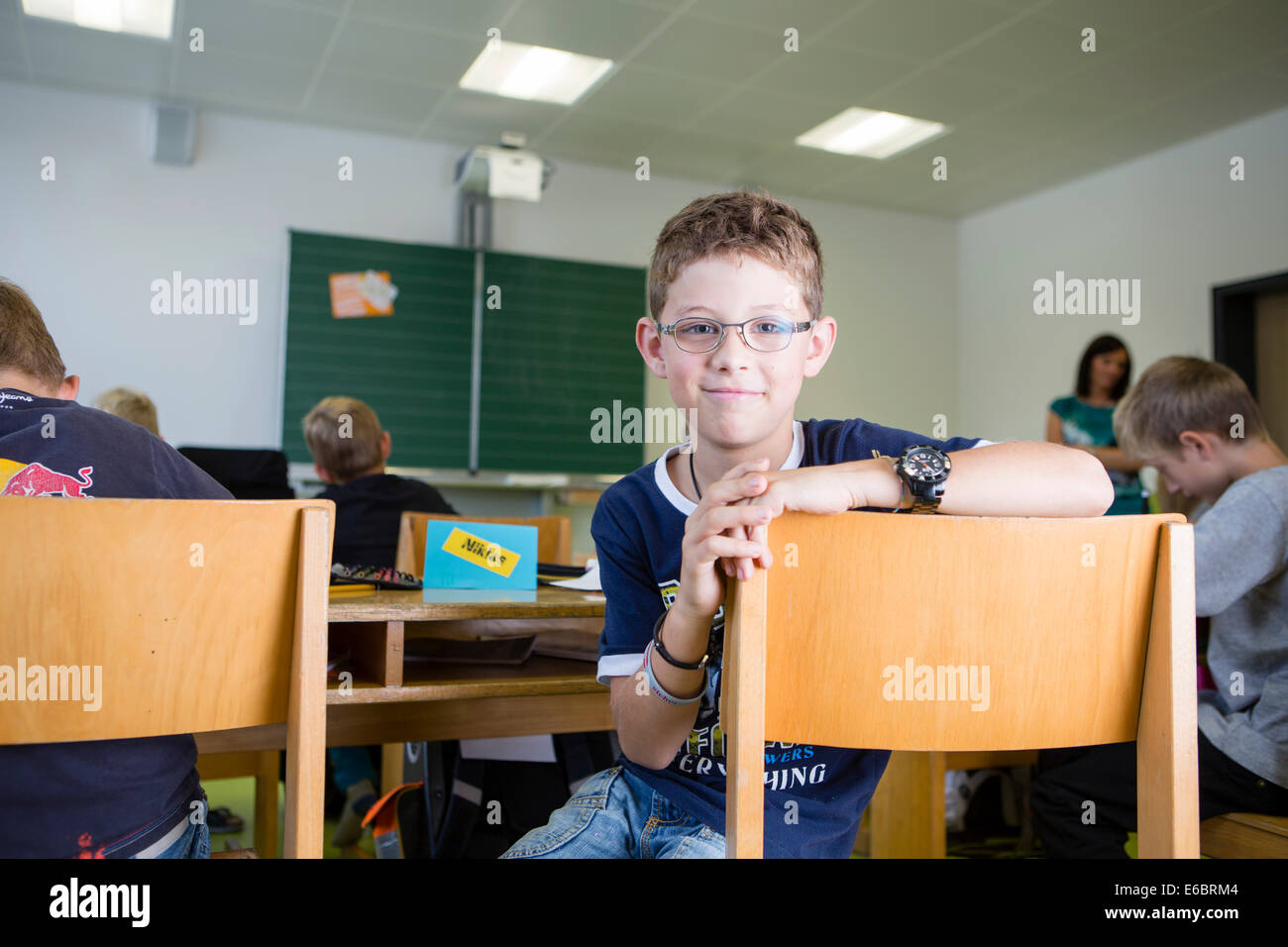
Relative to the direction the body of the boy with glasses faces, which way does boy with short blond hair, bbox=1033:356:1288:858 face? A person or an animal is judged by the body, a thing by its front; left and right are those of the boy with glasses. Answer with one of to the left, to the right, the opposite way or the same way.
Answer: to the right

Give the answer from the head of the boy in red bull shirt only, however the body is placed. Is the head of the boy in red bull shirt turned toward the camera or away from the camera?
away from the camera

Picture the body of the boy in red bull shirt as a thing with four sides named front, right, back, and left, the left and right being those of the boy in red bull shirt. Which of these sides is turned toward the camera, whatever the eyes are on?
back

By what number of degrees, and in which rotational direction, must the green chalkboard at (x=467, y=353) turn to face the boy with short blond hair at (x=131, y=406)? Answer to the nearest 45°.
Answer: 0° — it already faces them

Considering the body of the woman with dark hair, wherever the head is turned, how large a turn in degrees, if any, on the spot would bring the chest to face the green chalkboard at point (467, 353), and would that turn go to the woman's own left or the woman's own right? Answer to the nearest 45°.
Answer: approximately 135° to the woman's own right

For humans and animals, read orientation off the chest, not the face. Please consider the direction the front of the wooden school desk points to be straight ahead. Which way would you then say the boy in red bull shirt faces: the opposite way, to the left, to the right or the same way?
the opposite way

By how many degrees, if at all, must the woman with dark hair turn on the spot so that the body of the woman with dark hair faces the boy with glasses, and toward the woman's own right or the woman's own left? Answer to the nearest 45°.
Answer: approximately 45° to the woman's own right
